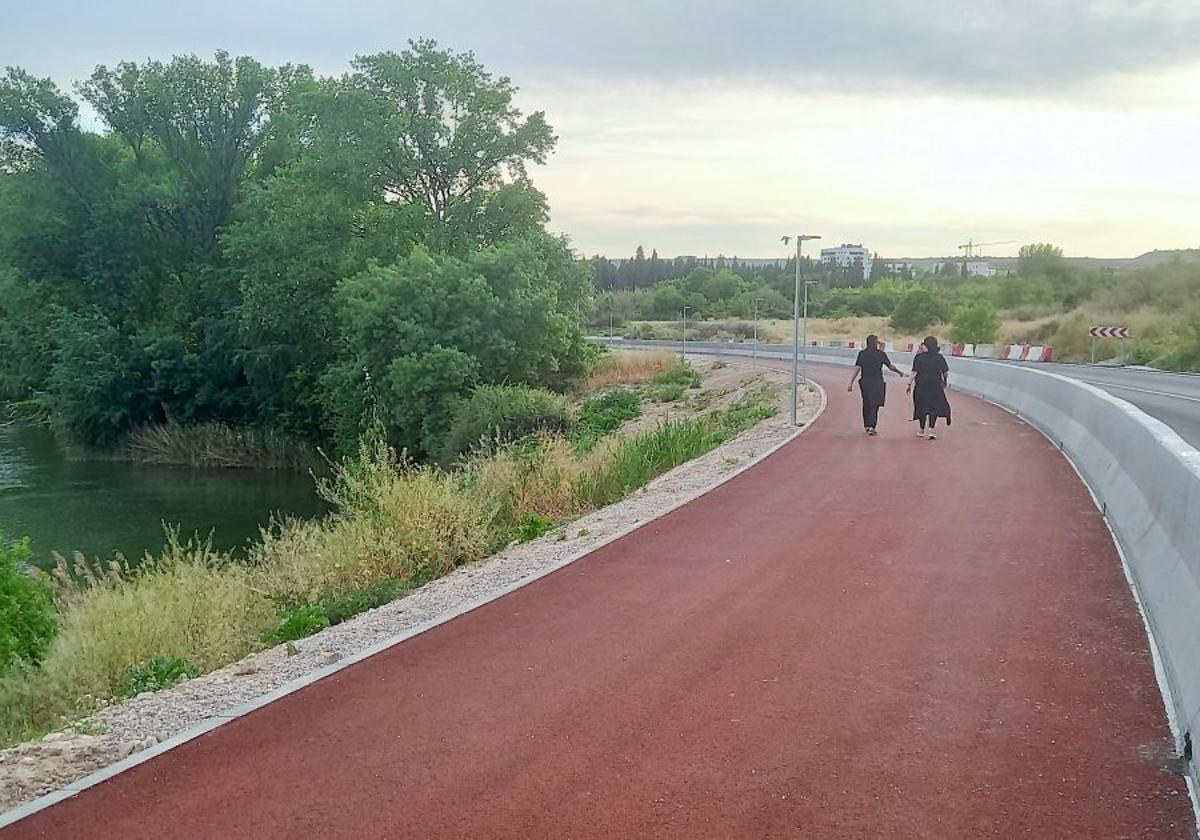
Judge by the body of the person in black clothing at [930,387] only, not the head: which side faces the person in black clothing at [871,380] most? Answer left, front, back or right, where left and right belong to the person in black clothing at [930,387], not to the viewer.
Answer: left

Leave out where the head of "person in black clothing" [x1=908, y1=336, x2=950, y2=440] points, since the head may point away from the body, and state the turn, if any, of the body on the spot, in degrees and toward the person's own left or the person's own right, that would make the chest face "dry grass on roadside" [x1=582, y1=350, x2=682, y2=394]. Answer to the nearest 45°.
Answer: approximately 45° to the person's own left

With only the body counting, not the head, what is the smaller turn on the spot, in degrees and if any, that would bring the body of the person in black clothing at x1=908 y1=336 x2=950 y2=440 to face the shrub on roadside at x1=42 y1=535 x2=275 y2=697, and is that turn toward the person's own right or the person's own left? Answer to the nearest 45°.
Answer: approximately 135° to the person's own left

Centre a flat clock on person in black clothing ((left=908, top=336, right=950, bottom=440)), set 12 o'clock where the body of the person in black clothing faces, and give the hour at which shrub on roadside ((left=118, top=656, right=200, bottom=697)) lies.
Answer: The shrub on roadside is roughly at 7 o'clock from the person in black clothing.

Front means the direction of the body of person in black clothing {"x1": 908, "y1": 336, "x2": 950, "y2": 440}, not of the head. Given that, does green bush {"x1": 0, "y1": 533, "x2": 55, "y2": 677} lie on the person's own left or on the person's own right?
on the person's own left

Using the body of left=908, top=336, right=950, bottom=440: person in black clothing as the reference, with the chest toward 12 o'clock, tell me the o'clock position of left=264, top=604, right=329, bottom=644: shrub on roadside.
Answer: The shrub on roadside is roughly at 7 o'clock from the person in black clothing.

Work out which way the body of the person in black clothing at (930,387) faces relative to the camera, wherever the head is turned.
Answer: away from the camera

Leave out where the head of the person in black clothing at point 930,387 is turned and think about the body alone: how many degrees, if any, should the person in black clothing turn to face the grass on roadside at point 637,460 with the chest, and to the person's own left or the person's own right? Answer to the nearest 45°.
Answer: approximately 135° to the person's own left

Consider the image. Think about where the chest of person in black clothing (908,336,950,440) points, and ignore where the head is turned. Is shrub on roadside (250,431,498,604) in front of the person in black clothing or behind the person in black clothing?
behind
